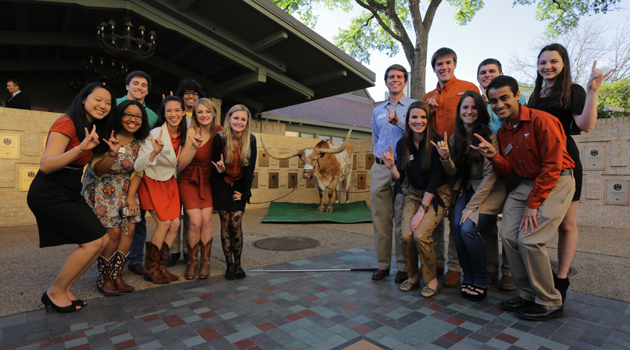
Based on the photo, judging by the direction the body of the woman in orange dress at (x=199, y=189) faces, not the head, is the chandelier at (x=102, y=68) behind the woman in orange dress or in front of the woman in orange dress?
behind

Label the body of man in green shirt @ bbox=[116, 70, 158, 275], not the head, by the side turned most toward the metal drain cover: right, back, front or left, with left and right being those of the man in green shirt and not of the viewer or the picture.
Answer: left

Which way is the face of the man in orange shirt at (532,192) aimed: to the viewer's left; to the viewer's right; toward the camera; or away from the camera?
toward the camera

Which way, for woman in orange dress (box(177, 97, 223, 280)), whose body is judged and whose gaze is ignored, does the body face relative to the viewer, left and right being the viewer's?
facing the viewer

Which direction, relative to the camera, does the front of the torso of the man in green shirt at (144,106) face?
toward the camera

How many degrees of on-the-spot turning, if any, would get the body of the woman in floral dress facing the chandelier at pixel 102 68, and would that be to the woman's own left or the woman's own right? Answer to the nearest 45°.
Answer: approximately 135° to the woman's own left

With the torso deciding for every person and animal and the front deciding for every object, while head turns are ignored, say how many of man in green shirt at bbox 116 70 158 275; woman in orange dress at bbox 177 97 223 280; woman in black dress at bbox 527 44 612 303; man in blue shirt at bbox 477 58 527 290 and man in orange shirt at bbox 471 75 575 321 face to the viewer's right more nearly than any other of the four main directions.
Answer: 0

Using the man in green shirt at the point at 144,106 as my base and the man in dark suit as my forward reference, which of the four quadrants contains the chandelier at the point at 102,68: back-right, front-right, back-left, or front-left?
front-right

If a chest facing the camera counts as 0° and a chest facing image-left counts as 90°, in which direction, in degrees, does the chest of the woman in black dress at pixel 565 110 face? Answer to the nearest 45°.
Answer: approximately 45°

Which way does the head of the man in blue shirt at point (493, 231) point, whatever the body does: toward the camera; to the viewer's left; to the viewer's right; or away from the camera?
toward the camera

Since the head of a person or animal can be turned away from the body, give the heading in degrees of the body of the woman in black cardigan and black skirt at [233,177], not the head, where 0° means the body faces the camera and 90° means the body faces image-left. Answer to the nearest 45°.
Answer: approximately 0°

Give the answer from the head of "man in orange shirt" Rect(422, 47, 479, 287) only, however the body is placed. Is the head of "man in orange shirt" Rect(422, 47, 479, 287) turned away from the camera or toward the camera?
toward the camera

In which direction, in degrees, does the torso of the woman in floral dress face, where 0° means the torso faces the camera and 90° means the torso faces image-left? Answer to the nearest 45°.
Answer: approximately 315°

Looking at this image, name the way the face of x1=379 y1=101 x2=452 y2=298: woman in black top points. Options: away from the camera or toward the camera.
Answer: toward the camera

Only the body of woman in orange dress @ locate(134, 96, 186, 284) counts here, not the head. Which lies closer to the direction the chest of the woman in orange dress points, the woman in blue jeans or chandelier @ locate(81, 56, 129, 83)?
the woman in blue jeans
